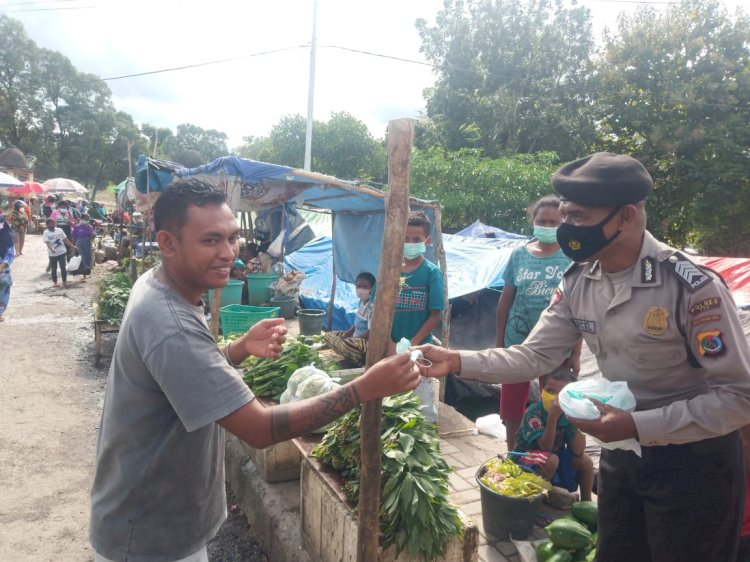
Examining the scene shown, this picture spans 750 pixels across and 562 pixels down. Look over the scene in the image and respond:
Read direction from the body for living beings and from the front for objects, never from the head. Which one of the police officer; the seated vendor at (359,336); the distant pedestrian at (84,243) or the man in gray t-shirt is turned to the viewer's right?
the man in gray t-shirt

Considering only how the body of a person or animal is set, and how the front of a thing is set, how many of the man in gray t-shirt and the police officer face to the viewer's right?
1

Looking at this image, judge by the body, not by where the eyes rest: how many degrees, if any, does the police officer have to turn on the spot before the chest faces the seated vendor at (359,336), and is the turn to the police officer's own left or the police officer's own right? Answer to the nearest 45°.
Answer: approximately 90° to the police officer's own right

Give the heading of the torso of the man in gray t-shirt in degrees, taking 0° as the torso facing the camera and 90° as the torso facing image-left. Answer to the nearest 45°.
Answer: approximately 270°

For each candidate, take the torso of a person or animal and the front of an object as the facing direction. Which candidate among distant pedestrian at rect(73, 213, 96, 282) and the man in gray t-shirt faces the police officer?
the man in gray t-shirt

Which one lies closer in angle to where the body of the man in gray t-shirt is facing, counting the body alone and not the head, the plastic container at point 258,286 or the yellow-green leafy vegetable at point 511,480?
the yellow-green leafy vegetable

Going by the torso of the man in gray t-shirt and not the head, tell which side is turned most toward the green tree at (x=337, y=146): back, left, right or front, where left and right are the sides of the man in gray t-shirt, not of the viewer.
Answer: left

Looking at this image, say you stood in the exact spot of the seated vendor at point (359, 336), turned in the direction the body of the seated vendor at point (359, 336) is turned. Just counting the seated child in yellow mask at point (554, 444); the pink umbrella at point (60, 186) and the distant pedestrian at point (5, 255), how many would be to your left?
1
